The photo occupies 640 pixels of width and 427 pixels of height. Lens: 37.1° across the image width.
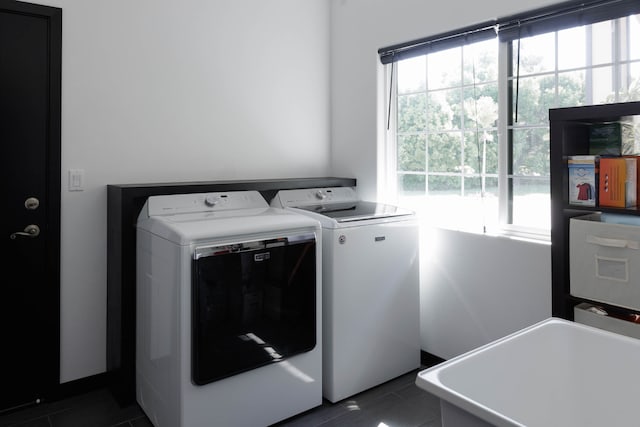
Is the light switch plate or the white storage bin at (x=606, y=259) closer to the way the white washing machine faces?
the white storage bin

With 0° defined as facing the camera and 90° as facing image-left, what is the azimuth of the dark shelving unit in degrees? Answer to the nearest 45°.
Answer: approximately 45°

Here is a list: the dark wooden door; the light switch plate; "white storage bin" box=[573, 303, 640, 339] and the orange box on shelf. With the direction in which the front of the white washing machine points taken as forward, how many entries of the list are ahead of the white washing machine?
2

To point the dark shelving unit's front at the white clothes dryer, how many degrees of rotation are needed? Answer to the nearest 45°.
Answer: approximately 45° to its right

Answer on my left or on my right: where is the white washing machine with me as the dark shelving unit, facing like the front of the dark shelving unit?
on my right

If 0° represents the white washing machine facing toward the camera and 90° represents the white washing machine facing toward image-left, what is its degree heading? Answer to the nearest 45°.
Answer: approximately 315°

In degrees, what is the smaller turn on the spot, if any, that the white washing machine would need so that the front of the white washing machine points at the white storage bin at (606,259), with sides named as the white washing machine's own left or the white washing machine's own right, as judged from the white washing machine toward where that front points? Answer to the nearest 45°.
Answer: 0° — it already faces it

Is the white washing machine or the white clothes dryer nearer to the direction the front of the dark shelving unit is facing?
the white clothes dryer
